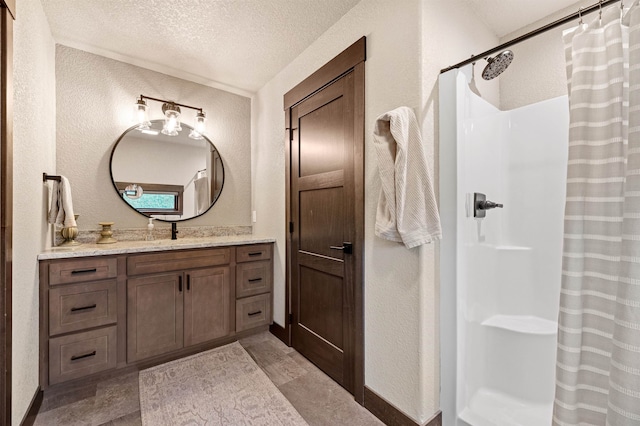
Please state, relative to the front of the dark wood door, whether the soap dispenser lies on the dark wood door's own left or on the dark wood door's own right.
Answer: on the dark wood door's own right

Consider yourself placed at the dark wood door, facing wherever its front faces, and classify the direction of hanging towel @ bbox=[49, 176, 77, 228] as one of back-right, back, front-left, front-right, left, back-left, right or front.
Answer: front-right

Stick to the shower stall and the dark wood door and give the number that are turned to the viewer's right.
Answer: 0

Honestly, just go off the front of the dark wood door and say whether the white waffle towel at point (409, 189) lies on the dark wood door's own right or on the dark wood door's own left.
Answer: on the dark wood door's own left

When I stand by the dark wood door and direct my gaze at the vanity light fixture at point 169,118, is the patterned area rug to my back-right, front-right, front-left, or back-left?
front-left

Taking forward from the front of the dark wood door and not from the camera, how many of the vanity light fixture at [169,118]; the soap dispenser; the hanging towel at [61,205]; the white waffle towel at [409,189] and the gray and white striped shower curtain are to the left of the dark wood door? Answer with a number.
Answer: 2

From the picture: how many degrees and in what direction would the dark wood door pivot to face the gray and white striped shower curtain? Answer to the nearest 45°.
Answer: approximately 90° to its left

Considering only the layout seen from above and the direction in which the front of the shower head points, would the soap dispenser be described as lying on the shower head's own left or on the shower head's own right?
on the shower head's own right

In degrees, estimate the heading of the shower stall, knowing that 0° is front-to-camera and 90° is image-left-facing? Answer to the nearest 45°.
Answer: approximately 45°

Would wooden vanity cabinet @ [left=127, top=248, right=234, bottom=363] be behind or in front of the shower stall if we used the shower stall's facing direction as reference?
in front

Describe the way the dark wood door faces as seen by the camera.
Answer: facing the viewer and to the left of the viewer
